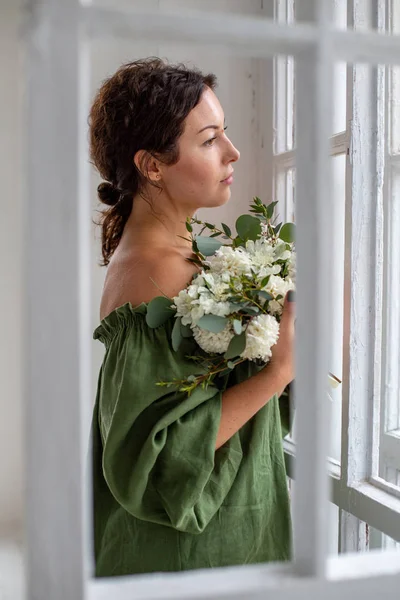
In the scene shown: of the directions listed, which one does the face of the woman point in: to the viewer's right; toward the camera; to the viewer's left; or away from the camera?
to the viewer's right

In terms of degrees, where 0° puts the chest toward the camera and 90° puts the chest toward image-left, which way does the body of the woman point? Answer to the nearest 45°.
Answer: approximately 270°
